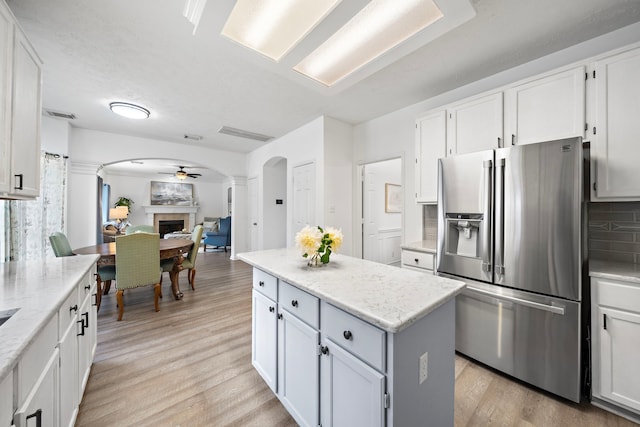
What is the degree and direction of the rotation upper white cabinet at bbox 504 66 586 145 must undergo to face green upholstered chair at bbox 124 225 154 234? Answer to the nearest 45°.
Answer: approximately 45° to its right

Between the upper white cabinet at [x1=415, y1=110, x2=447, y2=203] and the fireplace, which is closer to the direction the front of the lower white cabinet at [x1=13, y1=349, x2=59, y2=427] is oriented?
the upper white cabinet

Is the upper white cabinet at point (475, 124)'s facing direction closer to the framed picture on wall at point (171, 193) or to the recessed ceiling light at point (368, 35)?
the recessed ceiling light

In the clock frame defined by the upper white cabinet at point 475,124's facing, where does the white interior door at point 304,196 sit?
The white interior door is roughly at 2 o'clock from the upper white cabinet.

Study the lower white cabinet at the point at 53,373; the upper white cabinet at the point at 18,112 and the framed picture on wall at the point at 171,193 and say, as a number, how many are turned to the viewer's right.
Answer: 2

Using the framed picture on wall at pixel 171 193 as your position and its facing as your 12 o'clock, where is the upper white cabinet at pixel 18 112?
The upper white cabinet is roughly at 12 o'clock from the framed picture on wall.

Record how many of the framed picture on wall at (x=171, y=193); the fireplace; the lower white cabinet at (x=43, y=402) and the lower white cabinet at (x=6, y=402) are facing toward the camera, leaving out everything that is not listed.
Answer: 2

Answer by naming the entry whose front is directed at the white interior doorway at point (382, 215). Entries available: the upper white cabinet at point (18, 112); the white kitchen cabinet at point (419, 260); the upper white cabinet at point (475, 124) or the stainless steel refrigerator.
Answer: the upper white cabinet at point (18, 112)

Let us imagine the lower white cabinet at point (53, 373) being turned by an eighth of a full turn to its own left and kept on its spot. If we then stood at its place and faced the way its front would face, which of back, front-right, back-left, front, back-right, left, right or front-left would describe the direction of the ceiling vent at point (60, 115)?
front-left

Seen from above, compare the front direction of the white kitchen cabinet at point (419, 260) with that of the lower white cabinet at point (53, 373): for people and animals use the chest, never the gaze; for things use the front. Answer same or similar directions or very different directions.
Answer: very different directions

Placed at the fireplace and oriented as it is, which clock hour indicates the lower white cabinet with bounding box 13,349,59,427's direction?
The lower white cabinet is roughly at 12 o'clock from the fireplace.

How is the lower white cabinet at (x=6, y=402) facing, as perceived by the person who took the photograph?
facing to the right of the viewer
